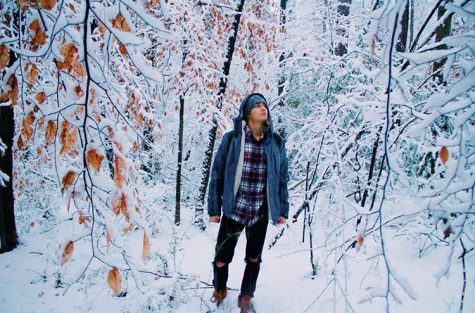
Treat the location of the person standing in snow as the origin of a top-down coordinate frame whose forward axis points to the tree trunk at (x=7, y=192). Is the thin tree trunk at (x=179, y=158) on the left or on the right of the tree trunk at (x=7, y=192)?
right

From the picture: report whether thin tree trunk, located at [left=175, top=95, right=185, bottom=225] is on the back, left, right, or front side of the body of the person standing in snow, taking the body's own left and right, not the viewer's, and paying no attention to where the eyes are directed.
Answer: back

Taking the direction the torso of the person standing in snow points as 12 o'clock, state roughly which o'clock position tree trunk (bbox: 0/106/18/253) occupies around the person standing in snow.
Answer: The tree trunk is roughly at 4 o'clock from the person standing in snow.

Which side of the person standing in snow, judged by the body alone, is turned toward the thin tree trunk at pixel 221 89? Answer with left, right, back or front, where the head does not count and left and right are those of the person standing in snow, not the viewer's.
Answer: back

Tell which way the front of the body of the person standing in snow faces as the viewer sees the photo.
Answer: toward the camera

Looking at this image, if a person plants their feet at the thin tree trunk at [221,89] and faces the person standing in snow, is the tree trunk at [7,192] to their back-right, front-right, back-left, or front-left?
front-right
